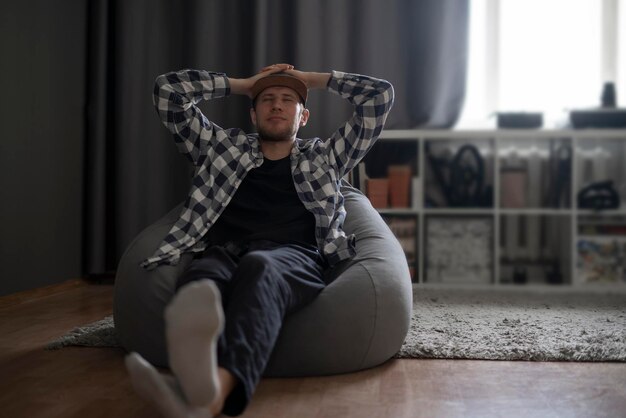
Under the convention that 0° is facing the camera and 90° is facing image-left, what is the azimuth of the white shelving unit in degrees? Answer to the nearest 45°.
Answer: approximately 0°

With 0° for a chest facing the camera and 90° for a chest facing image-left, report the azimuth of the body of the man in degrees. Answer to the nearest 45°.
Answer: approximately 0°

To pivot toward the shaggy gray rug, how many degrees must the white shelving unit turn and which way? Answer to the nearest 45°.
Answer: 0° — it already faces it

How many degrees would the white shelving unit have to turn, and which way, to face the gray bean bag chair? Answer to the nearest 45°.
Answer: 0° — it already faces it

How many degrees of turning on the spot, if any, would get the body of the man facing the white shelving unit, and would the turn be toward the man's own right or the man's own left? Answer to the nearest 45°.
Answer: approximately 135° to the man's own left

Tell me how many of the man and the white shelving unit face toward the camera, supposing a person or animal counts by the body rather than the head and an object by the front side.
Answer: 2
